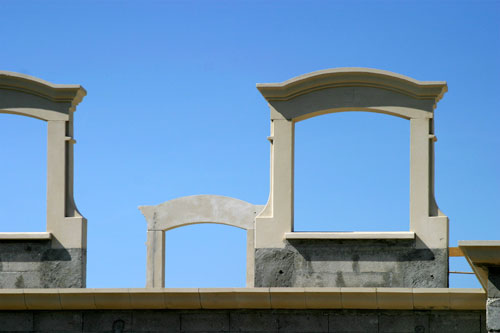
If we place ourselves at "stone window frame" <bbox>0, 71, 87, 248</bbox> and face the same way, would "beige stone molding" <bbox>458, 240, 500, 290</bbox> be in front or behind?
in front

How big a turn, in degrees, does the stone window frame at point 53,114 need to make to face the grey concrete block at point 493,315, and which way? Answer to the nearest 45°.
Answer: approximately 45° to its left

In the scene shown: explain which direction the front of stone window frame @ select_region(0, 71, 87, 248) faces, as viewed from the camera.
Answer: facing the viewer

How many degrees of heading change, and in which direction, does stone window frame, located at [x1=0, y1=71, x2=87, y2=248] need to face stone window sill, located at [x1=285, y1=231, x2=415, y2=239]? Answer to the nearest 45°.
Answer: approximately 45° to its left

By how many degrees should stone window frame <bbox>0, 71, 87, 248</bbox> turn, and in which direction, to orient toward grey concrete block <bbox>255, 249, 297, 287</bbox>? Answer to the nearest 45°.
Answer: approximately 45° to its left

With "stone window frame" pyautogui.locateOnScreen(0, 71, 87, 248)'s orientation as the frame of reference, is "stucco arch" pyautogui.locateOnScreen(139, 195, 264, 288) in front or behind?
behind

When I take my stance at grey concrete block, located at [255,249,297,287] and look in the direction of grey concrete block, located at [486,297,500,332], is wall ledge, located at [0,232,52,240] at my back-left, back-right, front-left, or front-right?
back-right
